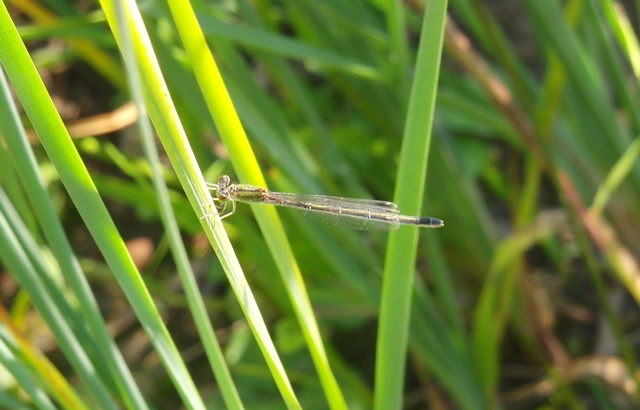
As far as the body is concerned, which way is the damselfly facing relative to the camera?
to the viewer's left
